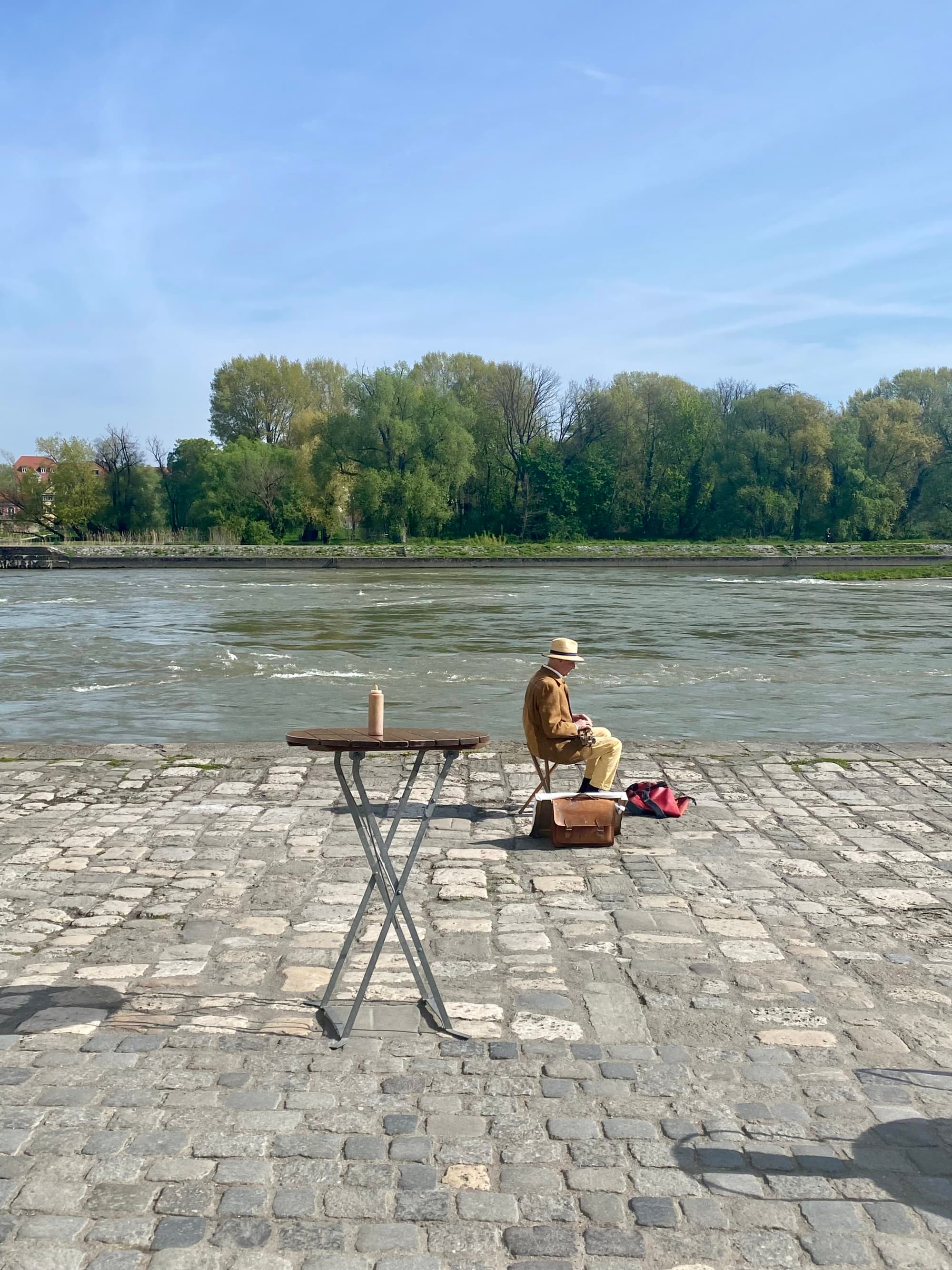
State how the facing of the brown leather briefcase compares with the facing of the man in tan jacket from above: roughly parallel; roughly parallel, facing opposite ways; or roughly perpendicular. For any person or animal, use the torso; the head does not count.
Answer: roughly perpendicular

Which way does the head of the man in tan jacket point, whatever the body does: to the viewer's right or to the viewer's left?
to the viewer's right

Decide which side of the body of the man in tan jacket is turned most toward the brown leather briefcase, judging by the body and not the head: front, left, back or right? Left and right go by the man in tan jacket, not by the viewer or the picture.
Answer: right

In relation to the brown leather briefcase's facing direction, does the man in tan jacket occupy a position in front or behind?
behind

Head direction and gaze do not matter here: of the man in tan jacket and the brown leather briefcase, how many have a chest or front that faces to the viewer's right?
1

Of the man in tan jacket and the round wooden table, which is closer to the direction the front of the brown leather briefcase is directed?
the round wooden table

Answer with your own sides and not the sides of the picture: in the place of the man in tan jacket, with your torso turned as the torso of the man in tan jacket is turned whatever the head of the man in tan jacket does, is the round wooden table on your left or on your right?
on your right

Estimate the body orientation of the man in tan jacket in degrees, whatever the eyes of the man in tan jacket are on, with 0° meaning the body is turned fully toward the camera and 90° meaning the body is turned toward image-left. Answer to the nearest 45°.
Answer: approximately 270°

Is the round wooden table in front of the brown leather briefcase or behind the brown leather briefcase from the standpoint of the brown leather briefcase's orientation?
in front

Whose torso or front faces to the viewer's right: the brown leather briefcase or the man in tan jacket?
the man in tan jacket
